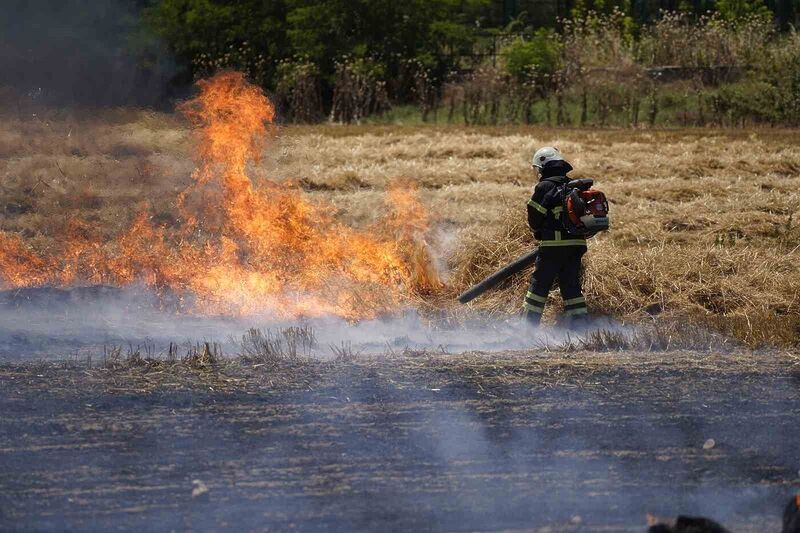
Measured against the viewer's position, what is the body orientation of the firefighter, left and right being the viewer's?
facing to the left of the viewer

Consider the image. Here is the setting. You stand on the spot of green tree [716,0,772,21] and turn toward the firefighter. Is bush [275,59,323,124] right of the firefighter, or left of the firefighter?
right

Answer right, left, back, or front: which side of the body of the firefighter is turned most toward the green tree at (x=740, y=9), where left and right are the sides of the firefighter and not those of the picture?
right

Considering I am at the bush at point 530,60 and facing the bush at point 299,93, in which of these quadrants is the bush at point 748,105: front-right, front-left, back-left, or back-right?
back-left

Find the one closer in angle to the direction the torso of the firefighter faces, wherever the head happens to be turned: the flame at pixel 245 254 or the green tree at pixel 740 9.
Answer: the flame

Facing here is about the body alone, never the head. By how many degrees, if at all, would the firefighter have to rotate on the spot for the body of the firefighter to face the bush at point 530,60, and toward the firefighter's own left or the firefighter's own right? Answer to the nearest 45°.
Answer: approximately 90° to the firefighter's own right
